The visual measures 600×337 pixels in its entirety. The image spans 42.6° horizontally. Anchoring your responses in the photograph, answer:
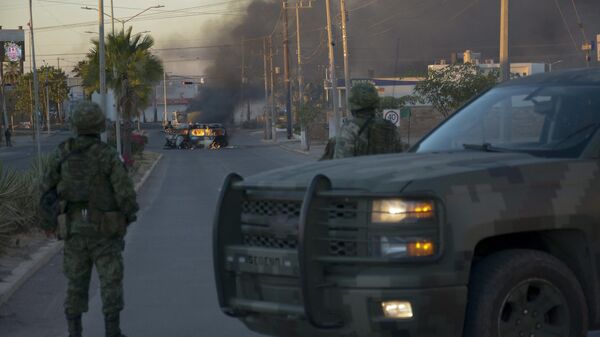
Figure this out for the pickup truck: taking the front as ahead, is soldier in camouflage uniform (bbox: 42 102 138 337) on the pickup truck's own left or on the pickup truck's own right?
on the pickup truck's own right

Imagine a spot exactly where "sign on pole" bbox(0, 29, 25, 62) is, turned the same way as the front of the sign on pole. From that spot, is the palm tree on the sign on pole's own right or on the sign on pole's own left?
on the sign on pole's own left

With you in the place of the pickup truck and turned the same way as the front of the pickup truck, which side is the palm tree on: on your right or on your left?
on your right

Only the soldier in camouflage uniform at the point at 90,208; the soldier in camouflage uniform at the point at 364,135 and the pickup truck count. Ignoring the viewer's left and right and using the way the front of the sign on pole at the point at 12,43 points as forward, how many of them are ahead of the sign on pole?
3

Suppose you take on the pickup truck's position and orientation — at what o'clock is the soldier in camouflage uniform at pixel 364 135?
The soldier in camouflage uniform is roughly at 4 o'clock from the pickup truck.

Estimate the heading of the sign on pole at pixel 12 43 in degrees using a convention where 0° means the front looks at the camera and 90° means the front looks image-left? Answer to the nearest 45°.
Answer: approximately 0°

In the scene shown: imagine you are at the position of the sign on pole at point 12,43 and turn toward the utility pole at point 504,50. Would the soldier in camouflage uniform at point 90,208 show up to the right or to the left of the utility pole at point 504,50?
right

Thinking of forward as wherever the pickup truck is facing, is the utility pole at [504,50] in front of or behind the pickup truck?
behind

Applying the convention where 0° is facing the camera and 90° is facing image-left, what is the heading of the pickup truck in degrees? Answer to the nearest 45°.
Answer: approximately 45°

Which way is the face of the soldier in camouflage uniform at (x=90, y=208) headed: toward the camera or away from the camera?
away from the camera
